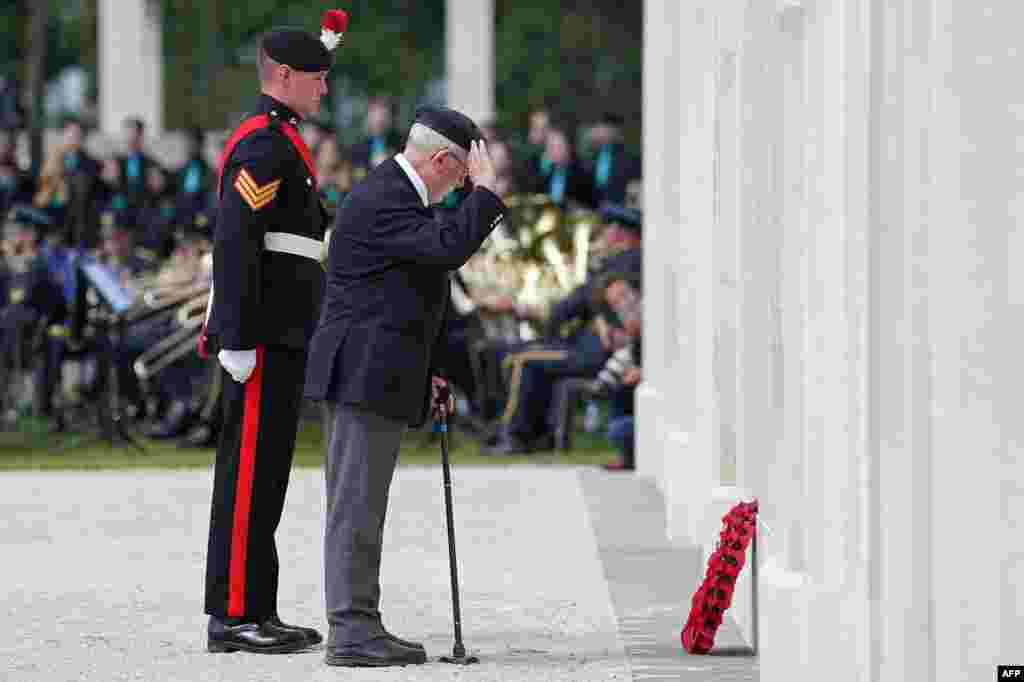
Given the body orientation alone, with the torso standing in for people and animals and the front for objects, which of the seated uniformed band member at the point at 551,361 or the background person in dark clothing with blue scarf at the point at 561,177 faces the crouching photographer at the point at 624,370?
the background person in dark clothing with blue scarf at the point at 561,177

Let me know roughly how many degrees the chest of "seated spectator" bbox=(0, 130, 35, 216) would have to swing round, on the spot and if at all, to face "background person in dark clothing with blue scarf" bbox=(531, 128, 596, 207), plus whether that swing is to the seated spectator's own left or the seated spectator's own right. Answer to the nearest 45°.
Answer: approximately 45° to the seated spectator's own left

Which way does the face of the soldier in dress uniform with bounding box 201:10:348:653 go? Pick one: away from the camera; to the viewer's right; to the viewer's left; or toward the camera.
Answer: to the viewer's right

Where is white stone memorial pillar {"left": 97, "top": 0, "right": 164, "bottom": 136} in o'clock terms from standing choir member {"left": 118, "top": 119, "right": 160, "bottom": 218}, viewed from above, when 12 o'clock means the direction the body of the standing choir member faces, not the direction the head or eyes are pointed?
The white stone memorial pillar is roughly at 6 o'clock from the standing choir member.

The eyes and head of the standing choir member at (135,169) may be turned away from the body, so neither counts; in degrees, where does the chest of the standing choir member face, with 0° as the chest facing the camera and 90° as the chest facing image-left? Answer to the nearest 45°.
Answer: approximately 0°

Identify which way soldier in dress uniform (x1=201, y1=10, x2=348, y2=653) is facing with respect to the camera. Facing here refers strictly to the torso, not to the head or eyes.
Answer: to the viewer's right

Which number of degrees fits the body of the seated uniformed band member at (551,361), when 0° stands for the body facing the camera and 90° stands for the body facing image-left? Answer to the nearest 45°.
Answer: approximately 90°

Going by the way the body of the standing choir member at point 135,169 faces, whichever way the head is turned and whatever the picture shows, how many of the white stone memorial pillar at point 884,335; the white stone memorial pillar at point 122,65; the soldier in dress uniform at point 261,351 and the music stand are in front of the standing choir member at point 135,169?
3

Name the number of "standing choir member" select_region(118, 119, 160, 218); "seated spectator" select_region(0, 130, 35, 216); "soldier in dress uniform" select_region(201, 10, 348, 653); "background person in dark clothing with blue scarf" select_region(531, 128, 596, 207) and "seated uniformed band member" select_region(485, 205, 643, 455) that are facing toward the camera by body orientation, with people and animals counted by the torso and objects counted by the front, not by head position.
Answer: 3
